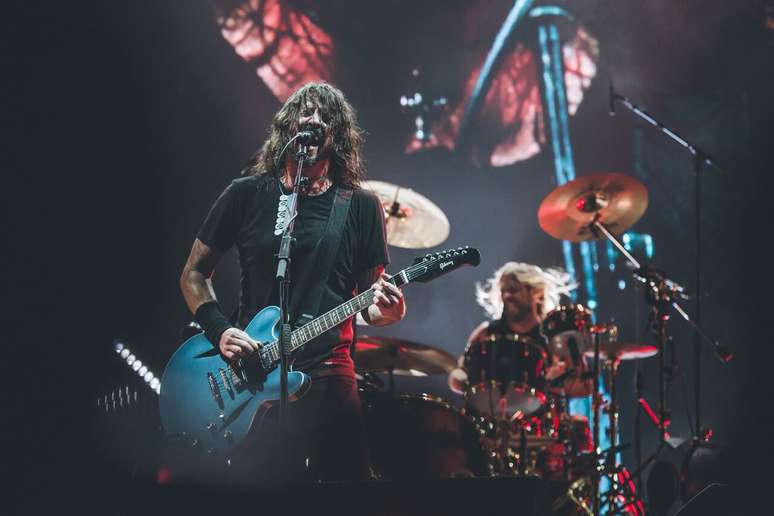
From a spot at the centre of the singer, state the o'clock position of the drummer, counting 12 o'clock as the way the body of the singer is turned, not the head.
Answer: The drummer is roughly at 7 o'clock from the singer.

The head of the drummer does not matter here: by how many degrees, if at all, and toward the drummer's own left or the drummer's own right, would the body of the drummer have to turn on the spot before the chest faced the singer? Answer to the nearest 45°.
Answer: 0° — they already face them

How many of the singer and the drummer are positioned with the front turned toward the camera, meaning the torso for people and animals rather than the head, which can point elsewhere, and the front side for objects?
2

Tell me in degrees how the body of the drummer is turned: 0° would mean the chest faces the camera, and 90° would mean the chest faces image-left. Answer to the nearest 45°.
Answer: approximately 0°
